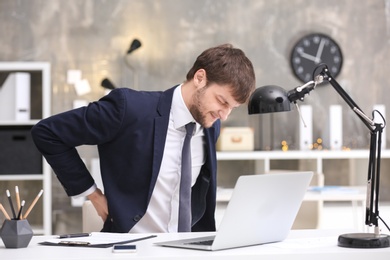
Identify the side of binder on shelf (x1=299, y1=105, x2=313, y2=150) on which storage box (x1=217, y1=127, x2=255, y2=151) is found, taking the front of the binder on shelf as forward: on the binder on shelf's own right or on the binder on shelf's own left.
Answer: on the binder on shelf's own right

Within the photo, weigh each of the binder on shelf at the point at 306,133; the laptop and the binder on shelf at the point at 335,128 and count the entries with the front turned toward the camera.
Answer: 2

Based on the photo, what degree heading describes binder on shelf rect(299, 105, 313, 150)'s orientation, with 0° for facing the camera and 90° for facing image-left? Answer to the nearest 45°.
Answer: approximately 0°

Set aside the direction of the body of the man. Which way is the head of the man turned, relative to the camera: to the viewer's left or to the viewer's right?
to the viewer's right

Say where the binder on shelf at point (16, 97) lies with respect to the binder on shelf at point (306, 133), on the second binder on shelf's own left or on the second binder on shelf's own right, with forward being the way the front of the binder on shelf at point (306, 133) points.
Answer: on the second binder on shelf's own right

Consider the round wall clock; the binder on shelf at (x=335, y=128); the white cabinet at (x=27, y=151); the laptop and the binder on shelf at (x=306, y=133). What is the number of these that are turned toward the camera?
4

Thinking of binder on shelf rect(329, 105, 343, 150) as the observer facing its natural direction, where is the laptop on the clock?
The laptop is roughly at 12 o'clock from the binder on shelf.

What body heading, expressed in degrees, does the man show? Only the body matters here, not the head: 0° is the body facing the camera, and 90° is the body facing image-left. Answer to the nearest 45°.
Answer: approximately 315°

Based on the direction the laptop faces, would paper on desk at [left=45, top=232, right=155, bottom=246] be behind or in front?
in front
